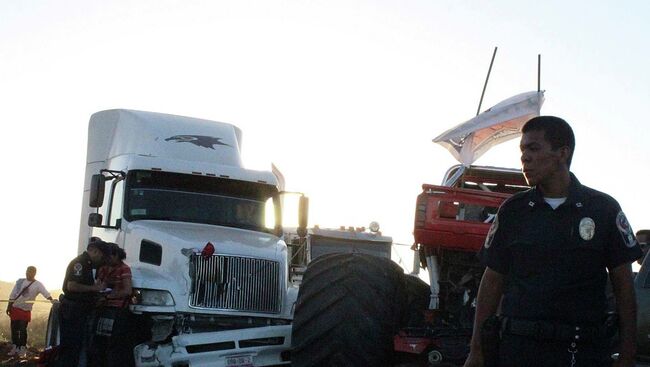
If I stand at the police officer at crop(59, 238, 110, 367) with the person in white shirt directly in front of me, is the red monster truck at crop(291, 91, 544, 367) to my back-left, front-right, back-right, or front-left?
back-right

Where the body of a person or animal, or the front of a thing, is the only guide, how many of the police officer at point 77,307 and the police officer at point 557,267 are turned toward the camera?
1

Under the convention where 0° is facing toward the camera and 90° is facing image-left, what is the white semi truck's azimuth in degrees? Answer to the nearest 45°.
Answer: approximately 315°

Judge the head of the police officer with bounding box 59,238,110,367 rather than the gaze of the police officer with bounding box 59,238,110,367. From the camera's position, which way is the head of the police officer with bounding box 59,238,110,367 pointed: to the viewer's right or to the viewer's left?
to the viewer's right

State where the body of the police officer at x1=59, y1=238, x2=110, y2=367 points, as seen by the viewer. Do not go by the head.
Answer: to the viewer's right

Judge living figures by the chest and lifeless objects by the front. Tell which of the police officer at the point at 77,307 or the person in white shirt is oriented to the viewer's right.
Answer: the police officer

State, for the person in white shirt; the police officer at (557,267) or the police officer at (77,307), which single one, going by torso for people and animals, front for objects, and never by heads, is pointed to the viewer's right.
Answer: the police officer at (77,307)
